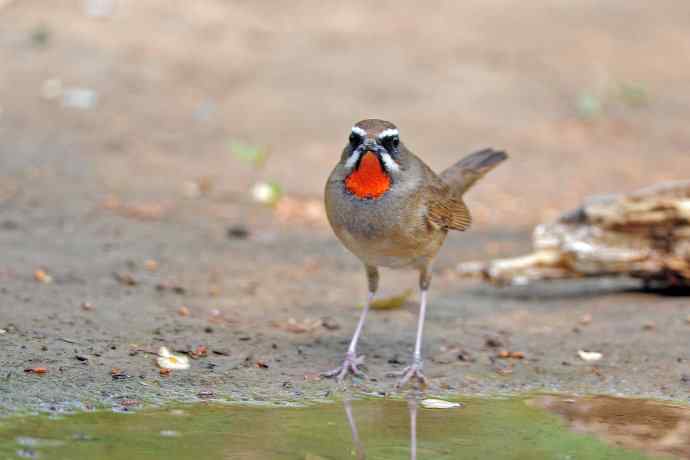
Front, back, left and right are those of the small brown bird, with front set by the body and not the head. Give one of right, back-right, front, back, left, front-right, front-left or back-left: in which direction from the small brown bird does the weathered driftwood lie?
back

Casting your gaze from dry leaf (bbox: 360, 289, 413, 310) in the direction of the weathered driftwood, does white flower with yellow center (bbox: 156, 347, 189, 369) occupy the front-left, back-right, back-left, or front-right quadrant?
back-right

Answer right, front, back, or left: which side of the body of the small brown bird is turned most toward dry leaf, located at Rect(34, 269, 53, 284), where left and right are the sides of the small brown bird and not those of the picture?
right

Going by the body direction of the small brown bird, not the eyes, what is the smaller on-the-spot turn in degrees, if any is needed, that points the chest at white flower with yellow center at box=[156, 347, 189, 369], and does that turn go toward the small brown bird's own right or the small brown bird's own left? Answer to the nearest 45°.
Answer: approximately 45° to the small brown bird's own right

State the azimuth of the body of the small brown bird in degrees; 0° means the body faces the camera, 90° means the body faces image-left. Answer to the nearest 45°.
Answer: approximately 45°

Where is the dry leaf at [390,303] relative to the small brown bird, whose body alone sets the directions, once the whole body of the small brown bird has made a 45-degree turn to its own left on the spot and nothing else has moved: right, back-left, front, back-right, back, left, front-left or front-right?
back

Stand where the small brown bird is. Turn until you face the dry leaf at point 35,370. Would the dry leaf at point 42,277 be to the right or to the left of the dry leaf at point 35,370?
right

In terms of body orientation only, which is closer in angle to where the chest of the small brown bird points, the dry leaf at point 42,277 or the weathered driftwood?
the dry leaf
